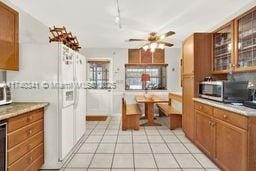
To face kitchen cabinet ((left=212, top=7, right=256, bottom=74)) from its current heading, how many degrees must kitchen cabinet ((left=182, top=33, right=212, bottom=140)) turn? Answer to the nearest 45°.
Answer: approximately 135° to its left

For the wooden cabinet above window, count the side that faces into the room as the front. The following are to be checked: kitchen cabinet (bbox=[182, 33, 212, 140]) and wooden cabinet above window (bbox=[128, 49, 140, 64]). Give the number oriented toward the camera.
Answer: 1

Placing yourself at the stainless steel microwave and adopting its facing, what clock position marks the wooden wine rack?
The wooden wine rack is roughly at 1 o'clock from the stainless steel microwave.

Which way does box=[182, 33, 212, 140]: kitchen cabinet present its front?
to the viewer's left

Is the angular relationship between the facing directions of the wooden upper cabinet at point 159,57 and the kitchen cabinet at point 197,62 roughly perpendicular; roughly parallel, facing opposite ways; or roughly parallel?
roughly perpendicular

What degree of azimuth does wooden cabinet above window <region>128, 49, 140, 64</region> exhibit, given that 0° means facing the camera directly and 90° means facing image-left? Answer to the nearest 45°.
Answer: approximately 0°

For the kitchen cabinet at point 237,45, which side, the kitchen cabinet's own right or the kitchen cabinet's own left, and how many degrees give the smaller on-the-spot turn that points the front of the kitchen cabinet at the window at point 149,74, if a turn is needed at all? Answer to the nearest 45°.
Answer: approximately 90° to the kitchen cabinet's own right
